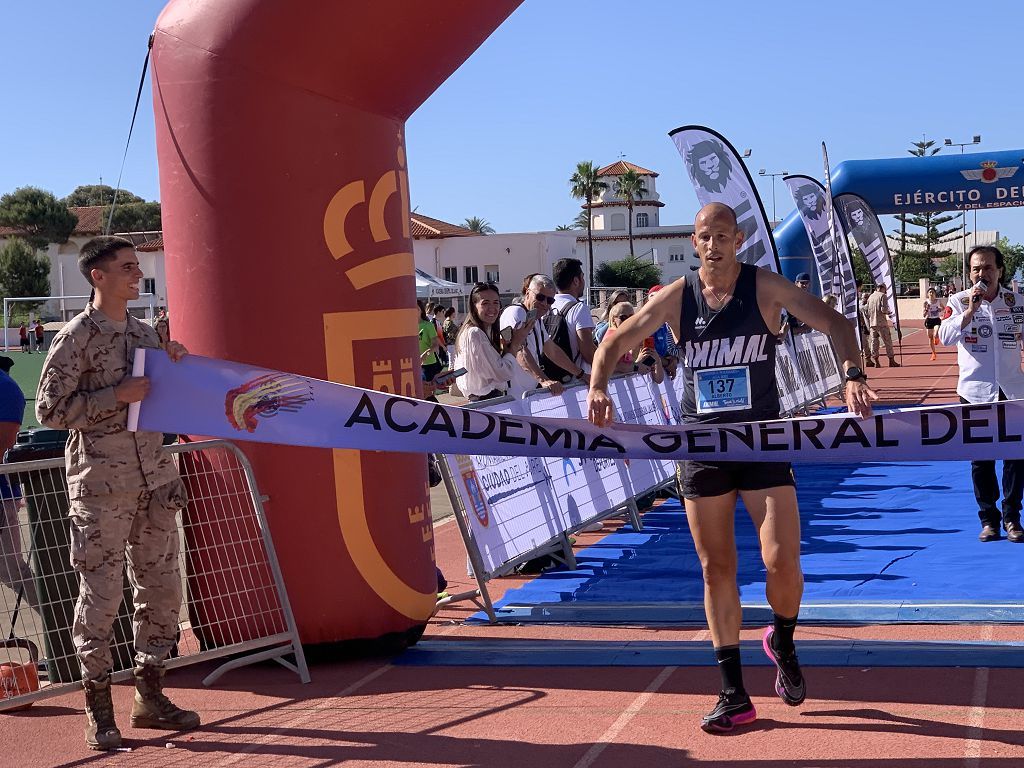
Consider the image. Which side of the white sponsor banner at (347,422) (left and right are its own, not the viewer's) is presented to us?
front

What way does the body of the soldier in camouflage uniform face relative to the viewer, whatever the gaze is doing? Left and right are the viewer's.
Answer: facing the viewer and to the right of the viewer

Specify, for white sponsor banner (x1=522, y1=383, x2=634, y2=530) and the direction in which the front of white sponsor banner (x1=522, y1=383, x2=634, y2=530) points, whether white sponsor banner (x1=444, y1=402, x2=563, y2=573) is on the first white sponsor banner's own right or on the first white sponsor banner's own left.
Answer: on the first white sponsor banner's own right

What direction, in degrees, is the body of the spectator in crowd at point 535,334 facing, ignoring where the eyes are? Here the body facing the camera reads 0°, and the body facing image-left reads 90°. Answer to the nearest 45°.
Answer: approximately 315°

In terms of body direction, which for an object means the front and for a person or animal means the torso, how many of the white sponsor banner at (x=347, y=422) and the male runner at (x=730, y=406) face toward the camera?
2

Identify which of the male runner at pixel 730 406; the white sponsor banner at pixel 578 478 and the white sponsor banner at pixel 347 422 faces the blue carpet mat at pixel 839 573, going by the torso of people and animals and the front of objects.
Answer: the white sponsor banner at pixel 578 478

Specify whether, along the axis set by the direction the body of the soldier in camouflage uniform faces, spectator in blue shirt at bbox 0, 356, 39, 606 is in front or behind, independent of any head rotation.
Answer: behind

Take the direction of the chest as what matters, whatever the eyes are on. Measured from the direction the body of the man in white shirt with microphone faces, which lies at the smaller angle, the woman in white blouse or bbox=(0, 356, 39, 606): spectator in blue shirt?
the spectator in blue shirt

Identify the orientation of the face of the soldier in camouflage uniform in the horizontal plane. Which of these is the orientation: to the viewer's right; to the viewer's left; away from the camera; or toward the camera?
to the viewer's right

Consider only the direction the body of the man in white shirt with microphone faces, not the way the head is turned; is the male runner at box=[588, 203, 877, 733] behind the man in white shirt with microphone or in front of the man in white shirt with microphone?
in front

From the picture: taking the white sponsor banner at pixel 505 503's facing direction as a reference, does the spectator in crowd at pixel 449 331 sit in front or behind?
behind
